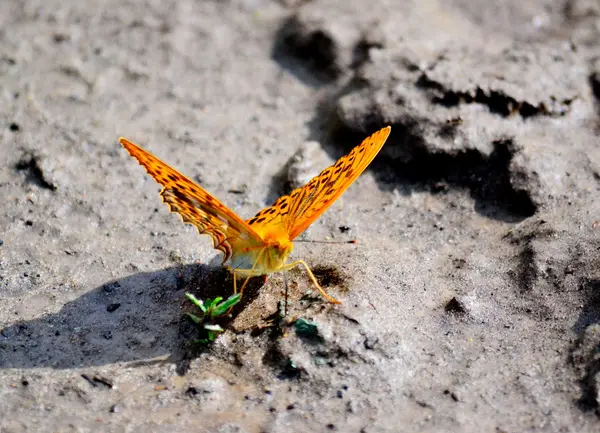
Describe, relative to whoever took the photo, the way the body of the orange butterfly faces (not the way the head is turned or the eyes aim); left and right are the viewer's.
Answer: facing the viewer and to the right of the viewer
